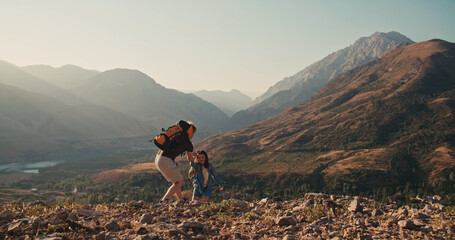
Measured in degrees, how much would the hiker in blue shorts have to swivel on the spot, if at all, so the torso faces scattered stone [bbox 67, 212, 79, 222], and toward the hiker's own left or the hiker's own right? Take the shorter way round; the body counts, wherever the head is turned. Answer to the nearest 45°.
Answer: approximately 45° to the hiker's own right

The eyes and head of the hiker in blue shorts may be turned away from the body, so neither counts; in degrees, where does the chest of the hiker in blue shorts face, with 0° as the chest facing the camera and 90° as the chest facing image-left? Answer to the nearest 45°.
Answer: approximately 0°

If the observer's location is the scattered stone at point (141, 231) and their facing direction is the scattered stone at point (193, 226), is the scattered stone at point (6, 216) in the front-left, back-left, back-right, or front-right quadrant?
back-left

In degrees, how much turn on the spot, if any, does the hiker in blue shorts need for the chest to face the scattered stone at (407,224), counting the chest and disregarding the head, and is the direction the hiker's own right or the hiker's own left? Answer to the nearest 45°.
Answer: approximately 45° to the hiker's own left

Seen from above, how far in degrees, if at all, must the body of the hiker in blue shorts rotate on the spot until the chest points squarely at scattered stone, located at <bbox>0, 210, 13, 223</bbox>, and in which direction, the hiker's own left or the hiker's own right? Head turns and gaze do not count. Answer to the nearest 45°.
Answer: approximately 45° to the hiker's own right
